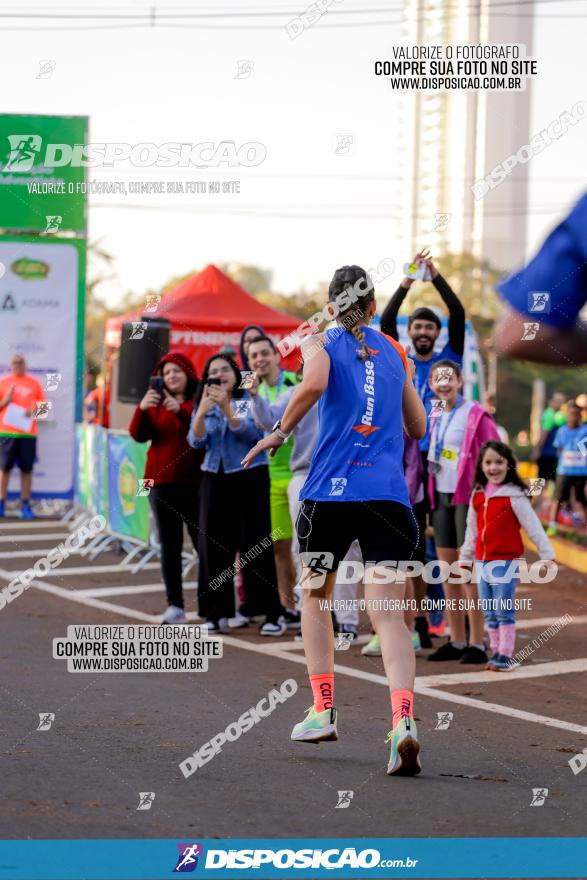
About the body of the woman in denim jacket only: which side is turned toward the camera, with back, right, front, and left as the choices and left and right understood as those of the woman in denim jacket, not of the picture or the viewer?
front

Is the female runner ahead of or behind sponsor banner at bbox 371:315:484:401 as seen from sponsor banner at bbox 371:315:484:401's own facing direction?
ahead

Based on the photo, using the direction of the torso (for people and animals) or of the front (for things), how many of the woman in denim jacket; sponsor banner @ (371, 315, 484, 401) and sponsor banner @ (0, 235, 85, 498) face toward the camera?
3

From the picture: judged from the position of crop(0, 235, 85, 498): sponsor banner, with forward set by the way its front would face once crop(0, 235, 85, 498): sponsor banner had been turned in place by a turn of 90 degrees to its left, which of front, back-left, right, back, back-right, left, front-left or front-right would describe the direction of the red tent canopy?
front

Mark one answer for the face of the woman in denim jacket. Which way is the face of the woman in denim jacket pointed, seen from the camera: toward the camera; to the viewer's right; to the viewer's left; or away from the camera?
toward the camera

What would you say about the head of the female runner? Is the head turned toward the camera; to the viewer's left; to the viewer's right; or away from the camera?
away from the camera

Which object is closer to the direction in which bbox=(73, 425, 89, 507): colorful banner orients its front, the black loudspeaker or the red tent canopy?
the black loudspeaker

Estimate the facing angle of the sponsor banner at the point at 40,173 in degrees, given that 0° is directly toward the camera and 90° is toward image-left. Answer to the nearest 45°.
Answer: approximately 0°

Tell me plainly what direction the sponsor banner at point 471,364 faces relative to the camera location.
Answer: facing the viewer

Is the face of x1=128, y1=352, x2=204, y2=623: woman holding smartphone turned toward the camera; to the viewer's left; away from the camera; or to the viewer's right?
toward the camera

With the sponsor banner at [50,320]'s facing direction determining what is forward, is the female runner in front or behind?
in front

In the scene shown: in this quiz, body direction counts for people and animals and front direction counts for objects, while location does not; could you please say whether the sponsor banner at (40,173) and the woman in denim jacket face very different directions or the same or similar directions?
same or similar directions

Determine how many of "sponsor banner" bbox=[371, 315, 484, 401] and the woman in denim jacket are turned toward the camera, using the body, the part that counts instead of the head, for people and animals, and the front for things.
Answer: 2
